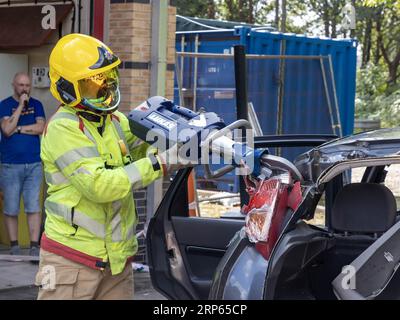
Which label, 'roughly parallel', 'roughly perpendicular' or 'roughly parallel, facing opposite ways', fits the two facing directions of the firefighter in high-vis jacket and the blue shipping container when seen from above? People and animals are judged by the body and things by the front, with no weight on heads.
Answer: roughly perpendicular

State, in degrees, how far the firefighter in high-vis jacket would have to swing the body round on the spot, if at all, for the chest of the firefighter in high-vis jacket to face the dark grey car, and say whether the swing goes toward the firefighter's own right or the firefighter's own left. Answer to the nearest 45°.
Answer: approximately 45° to the firefighter's own left

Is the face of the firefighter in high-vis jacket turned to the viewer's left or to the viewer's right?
to the viewer's right

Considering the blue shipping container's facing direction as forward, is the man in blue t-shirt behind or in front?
in front

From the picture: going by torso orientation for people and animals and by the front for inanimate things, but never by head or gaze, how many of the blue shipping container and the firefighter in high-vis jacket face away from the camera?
0

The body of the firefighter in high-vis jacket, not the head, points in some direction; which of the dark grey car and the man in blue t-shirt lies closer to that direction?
the dark grey car

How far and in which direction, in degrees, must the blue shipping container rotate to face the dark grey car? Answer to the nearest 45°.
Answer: approximately 45° to its left

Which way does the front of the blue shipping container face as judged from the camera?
facing the viewer and to the left of the viewer

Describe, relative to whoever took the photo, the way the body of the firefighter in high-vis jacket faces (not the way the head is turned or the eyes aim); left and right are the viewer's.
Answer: facing the viewer and to the right of the viewer

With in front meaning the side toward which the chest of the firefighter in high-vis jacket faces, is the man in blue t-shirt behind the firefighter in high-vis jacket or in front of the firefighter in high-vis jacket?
behind

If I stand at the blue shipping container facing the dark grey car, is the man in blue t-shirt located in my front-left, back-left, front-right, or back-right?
front-right

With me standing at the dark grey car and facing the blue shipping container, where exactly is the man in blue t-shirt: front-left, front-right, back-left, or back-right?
front-left
